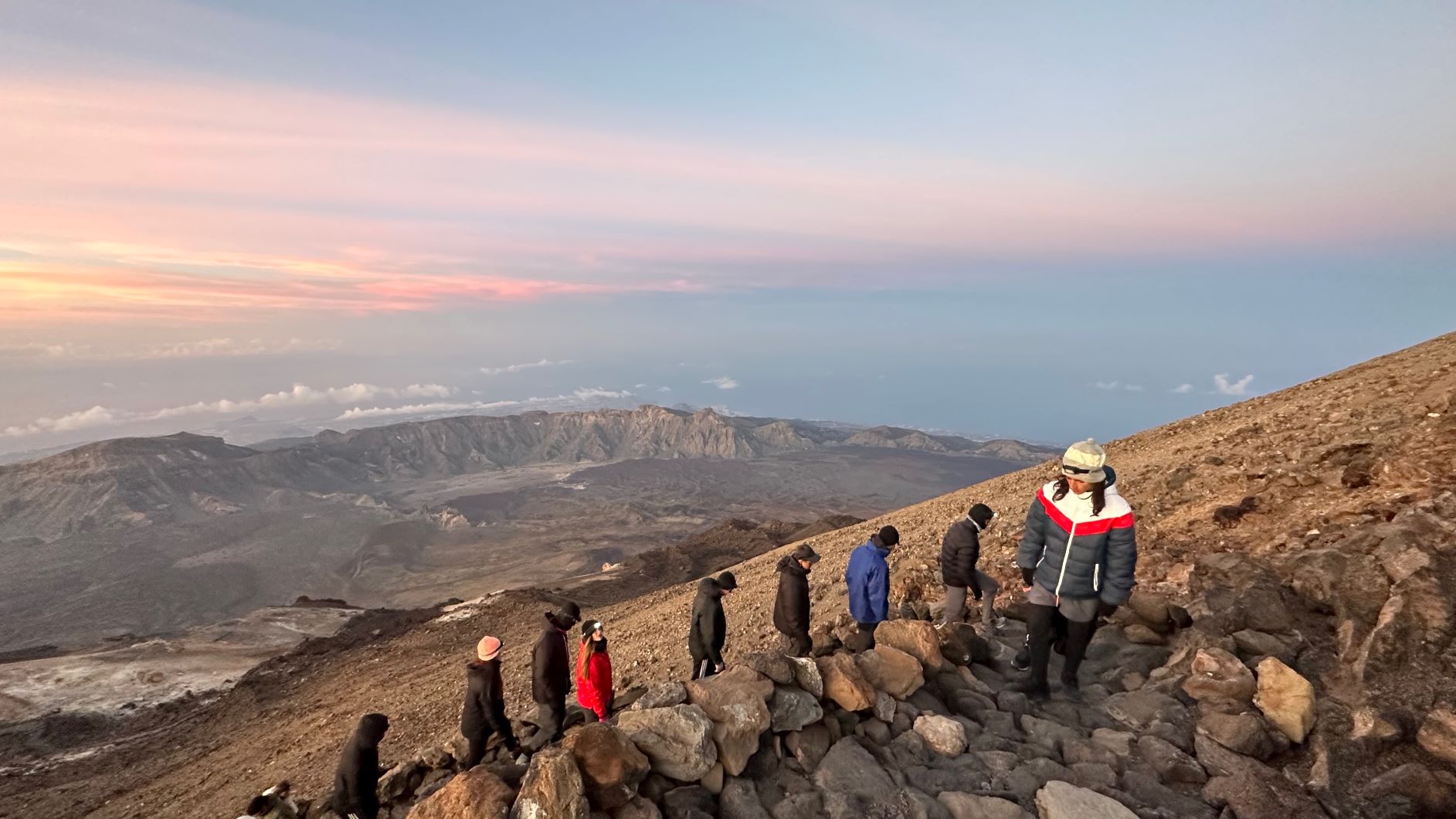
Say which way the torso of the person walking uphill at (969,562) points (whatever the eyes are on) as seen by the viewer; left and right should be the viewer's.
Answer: facing to the right of the viewer

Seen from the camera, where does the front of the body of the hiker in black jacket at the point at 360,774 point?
to the viewer's right

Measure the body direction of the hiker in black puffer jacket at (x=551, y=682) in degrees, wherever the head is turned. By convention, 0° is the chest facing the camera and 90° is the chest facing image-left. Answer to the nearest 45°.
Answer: approximately 270°

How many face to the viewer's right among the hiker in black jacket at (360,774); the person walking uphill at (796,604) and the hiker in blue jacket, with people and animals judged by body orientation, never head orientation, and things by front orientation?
3

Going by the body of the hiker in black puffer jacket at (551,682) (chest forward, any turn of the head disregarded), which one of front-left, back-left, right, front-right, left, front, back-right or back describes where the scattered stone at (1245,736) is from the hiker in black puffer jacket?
front-right

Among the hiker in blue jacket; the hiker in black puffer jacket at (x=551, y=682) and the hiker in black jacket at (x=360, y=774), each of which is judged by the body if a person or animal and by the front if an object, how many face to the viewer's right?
3

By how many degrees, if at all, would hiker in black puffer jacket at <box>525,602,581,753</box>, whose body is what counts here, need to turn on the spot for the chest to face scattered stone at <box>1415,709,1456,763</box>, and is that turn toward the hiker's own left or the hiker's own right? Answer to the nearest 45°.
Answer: approximately 45° to the hiker's own right

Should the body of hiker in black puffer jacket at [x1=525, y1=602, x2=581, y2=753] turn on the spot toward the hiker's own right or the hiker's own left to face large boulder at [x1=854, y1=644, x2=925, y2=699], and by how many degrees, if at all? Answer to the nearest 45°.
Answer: approximately 45° to the hiker's own right

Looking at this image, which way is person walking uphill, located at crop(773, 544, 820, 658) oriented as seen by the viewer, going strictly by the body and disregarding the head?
to the viewer's right

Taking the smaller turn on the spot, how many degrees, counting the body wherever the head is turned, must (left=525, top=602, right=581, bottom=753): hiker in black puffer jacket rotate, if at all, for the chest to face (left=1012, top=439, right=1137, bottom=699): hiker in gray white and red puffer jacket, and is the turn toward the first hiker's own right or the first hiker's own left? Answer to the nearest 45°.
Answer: approximately 45° to the first hiker's own right

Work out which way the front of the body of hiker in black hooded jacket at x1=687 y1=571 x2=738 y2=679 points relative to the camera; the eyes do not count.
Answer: to the viewer's right
